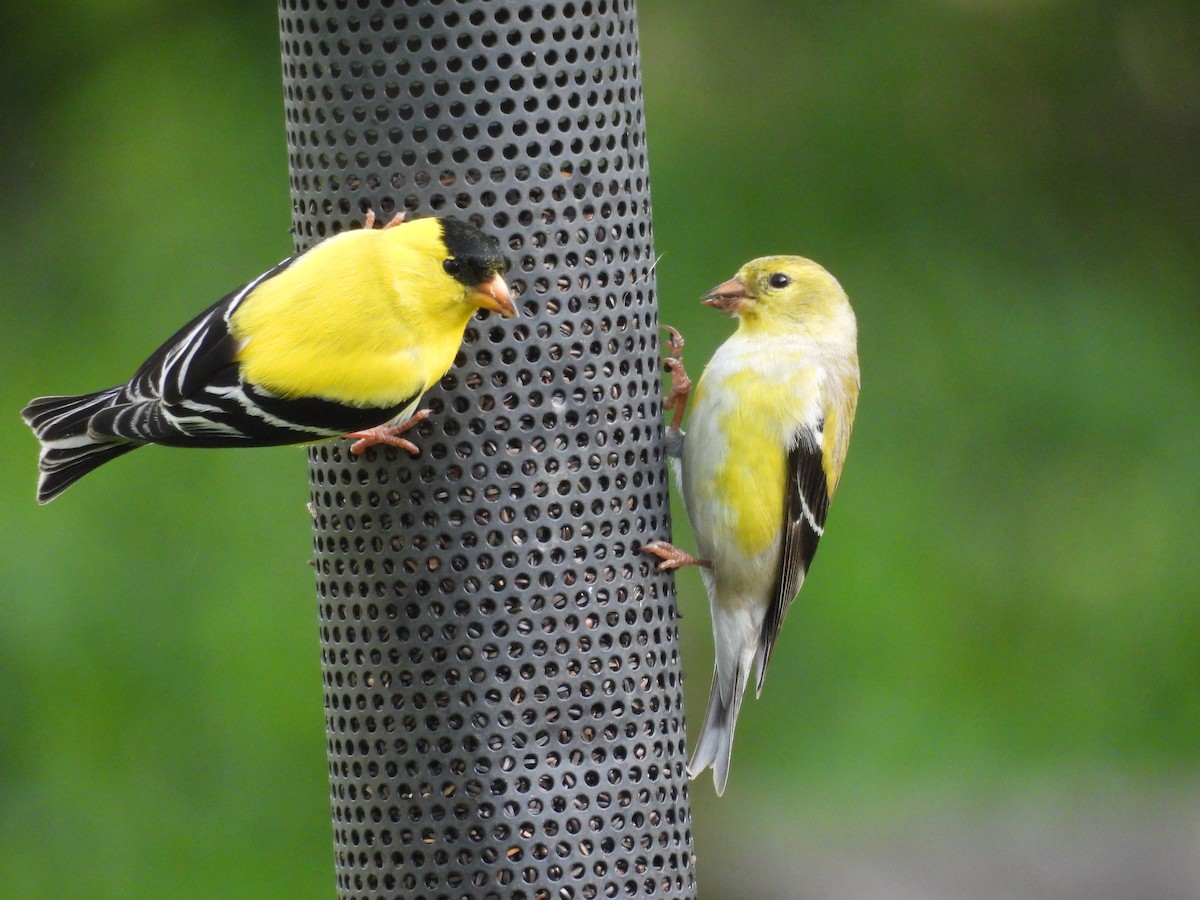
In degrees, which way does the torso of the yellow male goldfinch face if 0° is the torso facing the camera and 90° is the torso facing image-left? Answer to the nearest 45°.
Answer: approximately 270°

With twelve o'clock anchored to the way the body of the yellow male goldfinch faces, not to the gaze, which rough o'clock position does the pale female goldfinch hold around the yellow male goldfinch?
The pale female goldfinch is roughly at 11 o'clock from the yellow male goldfinch.
